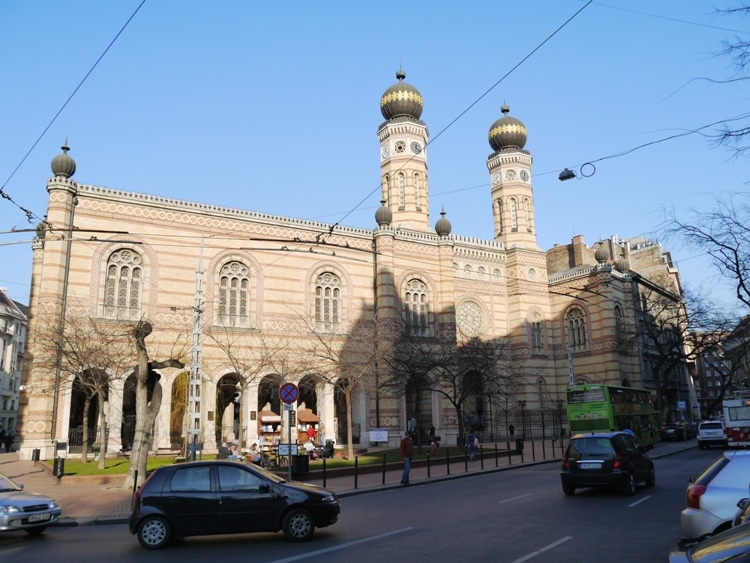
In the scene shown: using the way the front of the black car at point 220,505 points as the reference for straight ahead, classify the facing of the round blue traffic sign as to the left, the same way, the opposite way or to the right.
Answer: to the right

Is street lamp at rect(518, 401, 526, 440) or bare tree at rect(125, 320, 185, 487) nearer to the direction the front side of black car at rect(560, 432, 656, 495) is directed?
the street lamp

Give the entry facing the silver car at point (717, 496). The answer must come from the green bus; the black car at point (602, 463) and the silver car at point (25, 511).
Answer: the silver car at point (25, 511)

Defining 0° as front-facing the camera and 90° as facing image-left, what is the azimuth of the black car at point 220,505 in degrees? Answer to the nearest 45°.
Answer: approximately 270°

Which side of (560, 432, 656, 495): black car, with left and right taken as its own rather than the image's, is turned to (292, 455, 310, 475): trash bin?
left

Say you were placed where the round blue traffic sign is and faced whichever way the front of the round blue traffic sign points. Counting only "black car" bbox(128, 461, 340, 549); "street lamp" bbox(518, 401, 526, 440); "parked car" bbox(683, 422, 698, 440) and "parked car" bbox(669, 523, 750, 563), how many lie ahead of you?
2

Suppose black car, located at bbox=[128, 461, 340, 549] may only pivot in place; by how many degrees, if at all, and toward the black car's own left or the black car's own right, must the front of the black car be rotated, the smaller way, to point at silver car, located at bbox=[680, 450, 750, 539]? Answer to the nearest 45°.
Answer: approximately 45° to the black car's own right

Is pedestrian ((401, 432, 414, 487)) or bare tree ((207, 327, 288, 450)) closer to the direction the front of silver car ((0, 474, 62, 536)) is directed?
the pedestrian

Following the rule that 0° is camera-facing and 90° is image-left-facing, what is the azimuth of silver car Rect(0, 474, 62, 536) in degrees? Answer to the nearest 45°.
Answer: approximately 315°

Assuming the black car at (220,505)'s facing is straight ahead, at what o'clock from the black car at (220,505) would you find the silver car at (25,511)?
The silver car is roughly at 7 o'clock from the black car.

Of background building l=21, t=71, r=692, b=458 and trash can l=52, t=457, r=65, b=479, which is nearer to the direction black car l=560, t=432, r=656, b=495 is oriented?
the background building
